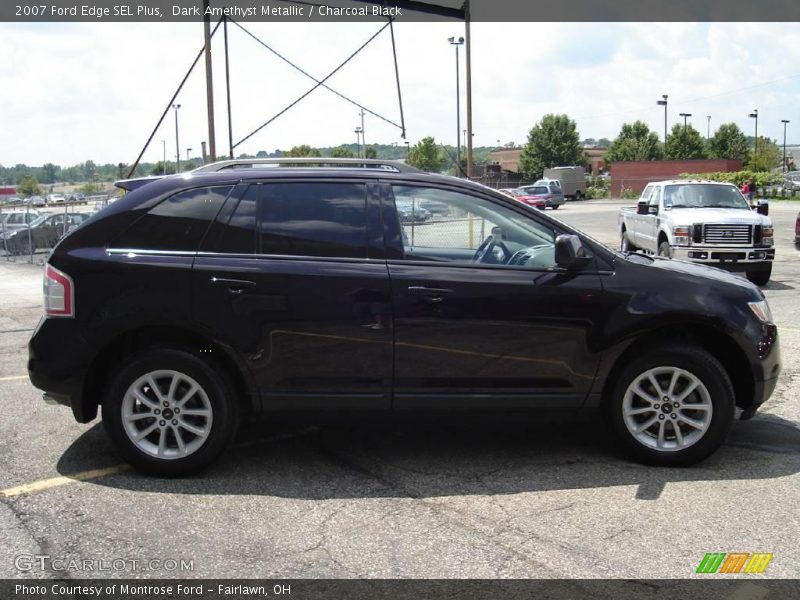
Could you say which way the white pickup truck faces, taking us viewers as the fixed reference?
facing the viewer and to the right of the viewer

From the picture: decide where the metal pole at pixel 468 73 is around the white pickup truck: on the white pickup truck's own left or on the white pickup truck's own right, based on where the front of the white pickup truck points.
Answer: on the white pickup truck's own right

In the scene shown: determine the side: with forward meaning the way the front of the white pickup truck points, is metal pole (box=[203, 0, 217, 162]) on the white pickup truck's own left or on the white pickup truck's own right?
on the white pickup truck's own right
